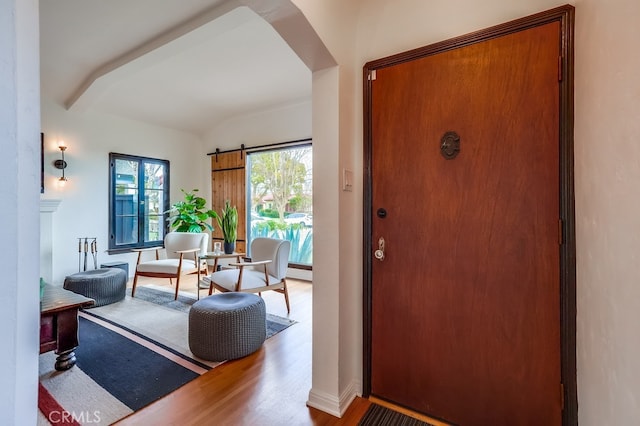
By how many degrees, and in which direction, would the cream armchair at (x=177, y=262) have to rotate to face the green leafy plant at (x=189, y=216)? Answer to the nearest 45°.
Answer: approximately 135° to its right

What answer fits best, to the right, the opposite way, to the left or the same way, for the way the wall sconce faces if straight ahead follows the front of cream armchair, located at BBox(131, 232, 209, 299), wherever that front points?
to the left

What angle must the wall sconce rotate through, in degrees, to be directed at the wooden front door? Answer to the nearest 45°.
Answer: approximately 45° to its right

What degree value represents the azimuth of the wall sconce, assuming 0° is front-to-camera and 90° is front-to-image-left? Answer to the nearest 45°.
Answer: approximately 315°

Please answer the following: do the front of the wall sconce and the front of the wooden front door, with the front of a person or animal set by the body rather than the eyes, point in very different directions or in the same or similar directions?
very different directions

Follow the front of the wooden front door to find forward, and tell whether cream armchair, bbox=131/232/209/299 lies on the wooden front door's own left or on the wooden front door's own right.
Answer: on the wooden front door's own right

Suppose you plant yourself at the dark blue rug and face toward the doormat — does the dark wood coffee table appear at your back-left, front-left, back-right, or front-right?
back-right

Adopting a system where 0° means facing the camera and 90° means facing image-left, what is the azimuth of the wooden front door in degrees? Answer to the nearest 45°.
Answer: approximately 45°

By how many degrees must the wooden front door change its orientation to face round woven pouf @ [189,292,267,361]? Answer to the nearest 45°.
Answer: approximately 45° to its right

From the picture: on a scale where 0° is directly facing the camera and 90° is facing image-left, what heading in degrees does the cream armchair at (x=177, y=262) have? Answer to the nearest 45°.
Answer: approximately 45°

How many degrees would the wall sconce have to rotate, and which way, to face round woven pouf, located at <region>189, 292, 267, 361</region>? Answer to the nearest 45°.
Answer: approximately 45° to its right
